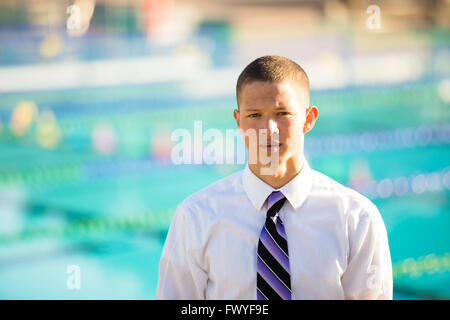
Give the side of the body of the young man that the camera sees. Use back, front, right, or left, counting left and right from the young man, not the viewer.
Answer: front

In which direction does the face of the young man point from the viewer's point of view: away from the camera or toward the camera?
toward the camera
